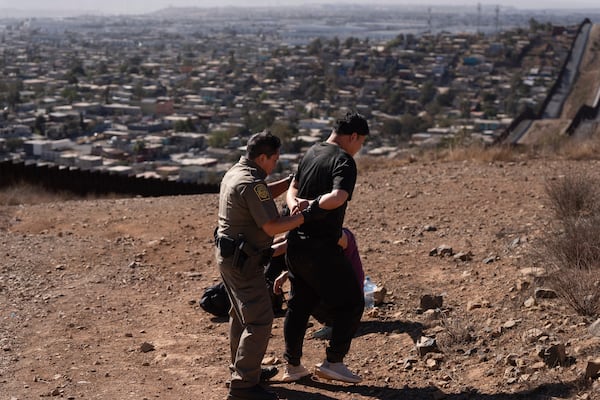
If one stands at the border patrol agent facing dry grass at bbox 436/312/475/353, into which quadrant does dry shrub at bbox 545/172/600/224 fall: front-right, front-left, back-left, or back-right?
front-left

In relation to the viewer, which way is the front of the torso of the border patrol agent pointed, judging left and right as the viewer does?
facing away from the viewer and to the right of the viewer

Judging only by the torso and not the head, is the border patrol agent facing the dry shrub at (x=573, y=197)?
yes

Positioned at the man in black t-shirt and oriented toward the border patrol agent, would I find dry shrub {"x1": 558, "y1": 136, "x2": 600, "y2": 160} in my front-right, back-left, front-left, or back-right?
back-right

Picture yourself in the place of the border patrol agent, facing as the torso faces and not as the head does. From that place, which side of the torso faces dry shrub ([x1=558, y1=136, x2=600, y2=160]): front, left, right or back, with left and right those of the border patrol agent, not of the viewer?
front

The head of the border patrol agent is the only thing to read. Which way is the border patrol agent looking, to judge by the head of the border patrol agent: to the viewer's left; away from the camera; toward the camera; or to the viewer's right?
to the viewer's right
